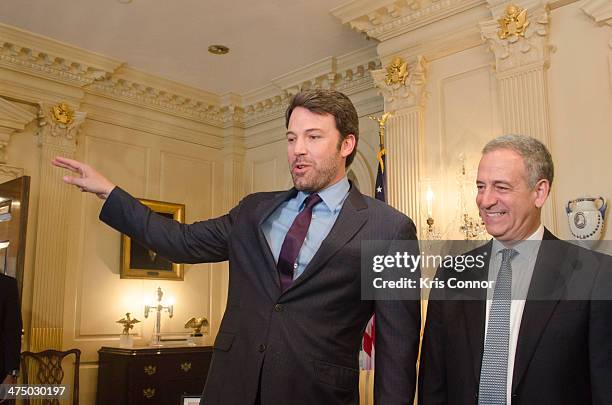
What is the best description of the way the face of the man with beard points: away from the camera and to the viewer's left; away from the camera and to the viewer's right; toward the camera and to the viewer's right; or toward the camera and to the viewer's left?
toward the camera and to the viewer's left

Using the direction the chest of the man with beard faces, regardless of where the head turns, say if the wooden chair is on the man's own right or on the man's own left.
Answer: on the man's own right

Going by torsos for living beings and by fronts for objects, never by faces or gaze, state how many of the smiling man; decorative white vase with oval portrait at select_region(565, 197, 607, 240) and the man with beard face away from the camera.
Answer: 0

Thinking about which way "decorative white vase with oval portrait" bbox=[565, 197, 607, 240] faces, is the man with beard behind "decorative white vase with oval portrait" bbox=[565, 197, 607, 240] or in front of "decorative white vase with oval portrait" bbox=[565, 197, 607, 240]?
in front

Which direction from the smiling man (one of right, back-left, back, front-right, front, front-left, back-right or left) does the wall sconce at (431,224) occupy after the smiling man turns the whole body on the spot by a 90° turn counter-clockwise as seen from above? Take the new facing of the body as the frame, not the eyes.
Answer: back-left

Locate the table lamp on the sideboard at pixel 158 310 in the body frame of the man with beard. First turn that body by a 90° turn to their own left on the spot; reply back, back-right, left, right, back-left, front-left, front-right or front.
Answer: back-left

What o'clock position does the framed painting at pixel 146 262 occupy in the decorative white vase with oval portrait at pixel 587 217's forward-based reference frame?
The framed painting is roughly at 2 o'clock from the decorative white vase with oval portrait.

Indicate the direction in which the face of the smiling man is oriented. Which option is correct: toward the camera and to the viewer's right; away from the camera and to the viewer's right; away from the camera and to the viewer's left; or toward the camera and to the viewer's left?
toward the camera and to the viewer's left

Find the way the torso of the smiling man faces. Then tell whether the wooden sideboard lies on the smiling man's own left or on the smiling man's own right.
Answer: on the smiling man's own right

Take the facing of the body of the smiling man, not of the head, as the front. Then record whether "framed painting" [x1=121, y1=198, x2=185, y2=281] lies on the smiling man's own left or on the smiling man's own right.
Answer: on the smiling man's own right

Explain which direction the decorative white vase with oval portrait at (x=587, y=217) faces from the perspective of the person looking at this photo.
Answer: facing the viewer and to the left of the viewer

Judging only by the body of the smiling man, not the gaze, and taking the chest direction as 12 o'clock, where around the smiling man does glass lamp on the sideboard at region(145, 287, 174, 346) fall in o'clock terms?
The glass lamp on the sideboard is roughly at 3 o'clock from the smiling man.
